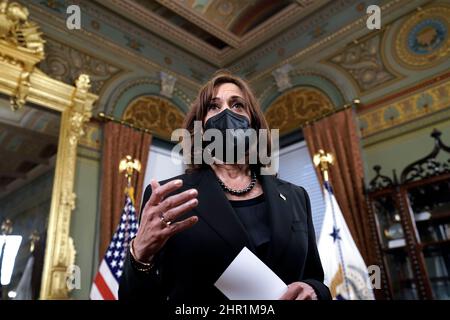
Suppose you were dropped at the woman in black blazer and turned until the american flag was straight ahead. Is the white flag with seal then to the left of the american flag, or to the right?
right

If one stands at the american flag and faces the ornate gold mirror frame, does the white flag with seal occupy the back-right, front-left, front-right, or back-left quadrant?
back-left

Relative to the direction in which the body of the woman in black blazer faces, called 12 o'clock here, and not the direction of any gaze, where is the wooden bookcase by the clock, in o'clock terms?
The wooden bookcase is roughly at 7 o'clock from the woman in black blazer.

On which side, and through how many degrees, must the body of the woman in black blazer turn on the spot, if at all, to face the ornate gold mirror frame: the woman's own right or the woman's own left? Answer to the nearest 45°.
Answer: approximately 135° to the woman's own right

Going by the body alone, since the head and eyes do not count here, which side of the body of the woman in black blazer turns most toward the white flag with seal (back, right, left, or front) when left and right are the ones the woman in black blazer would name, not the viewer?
back

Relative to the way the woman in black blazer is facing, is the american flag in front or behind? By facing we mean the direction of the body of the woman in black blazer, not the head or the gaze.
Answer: behind

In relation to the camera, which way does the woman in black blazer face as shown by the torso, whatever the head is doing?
toward the camera
